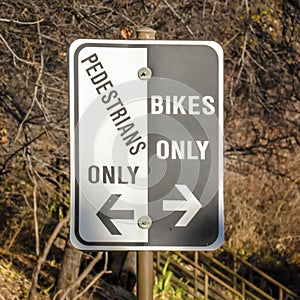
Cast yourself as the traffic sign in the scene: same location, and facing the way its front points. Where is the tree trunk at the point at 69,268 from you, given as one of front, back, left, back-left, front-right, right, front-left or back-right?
back

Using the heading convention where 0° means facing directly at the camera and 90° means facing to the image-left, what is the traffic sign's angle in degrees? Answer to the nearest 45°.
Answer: approximately 0°
